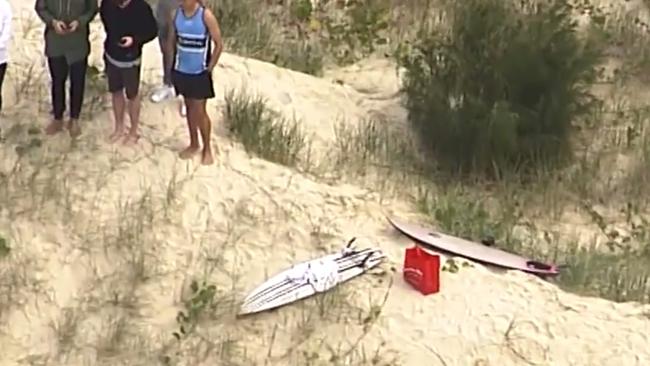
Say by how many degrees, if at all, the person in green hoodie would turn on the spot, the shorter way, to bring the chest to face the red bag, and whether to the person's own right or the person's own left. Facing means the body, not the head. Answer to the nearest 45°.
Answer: approximately 45° to the person's own left

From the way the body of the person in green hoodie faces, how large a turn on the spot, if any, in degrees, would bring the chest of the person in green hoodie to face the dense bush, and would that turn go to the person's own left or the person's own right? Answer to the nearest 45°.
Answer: approximately 90° to the person's own left

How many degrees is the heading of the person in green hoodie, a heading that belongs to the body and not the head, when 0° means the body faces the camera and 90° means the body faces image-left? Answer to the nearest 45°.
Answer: approximately 0°

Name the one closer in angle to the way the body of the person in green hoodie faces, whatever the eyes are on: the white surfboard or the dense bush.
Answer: the white surfboard

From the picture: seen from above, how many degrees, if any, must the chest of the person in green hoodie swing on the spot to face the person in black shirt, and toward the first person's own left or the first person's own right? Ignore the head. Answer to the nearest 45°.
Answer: approximately 45° to the first person's own left

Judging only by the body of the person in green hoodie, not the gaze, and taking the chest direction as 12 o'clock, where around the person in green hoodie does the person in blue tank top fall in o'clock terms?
The person in blue tank top is roughly at 10 o'clock from the person in green hoodie.

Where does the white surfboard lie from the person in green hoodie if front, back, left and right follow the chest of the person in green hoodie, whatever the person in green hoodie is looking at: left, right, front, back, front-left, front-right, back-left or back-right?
front-left

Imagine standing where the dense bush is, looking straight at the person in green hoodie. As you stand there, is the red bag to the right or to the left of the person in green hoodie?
left
